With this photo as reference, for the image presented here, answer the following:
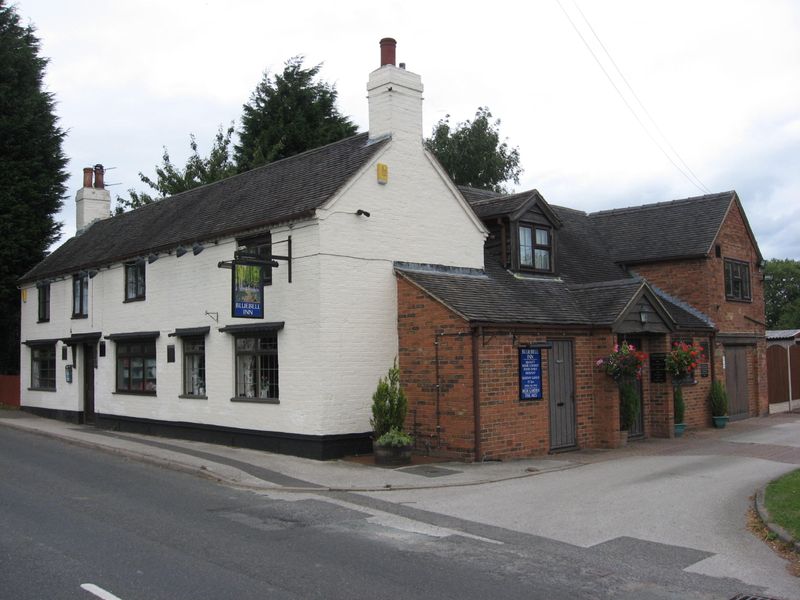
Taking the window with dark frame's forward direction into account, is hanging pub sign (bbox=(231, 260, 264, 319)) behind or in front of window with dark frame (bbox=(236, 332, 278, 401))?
in front

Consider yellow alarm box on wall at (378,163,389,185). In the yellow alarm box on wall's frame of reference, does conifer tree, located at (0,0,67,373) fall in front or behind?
behind

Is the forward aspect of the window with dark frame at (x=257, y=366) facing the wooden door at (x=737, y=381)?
no

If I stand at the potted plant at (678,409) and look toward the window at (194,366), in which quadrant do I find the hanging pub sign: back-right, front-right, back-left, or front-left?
front-left

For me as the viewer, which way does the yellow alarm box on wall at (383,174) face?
facing the viewer and to the right of the viewer

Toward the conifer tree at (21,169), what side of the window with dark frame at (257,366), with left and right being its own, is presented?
right

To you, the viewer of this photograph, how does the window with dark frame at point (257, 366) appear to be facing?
facing the viewer and to the left of the viewer

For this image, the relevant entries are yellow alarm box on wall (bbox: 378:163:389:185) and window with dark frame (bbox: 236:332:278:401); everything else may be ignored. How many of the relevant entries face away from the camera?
0

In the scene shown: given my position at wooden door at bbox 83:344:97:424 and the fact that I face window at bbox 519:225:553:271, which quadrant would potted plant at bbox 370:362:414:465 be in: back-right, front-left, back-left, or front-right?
front-right

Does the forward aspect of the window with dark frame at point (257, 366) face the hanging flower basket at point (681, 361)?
no
